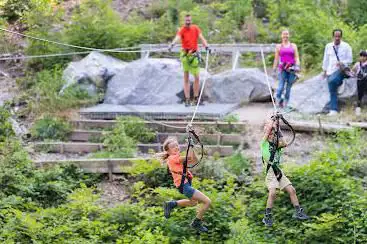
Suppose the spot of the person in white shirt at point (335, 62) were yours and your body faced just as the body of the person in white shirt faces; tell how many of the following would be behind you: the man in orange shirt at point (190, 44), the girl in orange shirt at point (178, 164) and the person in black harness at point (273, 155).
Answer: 0

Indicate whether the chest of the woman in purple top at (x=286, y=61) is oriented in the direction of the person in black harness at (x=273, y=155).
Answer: yes

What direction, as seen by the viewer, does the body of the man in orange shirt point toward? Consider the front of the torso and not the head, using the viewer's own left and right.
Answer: facing the viewer

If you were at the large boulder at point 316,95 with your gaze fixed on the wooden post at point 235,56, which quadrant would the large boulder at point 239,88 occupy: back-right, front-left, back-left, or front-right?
front-left

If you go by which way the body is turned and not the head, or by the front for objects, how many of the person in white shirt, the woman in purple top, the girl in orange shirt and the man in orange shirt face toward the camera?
3

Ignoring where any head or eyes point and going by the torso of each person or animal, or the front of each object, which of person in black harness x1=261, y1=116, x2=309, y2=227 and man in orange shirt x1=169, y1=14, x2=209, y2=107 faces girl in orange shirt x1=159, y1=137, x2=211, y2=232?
the man in orange shirt

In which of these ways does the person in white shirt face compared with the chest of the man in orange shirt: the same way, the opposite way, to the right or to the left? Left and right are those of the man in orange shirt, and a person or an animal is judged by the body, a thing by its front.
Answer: the same way

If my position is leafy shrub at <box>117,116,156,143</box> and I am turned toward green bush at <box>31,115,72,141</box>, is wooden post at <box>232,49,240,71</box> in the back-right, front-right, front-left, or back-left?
back-right

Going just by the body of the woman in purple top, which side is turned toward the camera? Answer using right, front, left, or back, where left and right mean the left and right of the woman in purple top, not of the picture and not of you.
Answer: front

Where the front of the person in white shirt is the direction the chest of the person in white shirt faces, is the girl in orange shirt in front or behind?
in front

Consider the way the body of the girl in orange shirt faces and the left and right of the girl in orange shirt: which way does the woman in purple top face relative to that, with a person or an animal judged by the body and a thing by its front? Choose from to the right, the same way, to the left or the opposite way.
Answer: to the right

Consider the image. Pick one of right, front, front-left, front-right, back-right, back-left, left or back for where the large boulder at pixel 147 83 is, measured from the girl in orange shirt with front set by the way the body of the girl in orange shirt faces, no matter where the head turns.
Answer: left

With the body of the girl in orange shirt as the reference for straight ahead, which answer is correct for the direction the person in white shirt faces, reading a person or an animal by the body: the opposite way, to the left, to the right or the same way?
to the right

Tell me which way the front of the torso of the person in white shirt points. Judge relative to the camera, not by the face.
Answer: toward the camera

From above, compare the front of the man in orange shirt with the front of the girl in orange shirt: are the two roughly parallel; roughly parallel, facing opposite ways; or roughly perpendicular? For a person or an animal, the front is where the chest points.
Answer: roughly perpendicular
